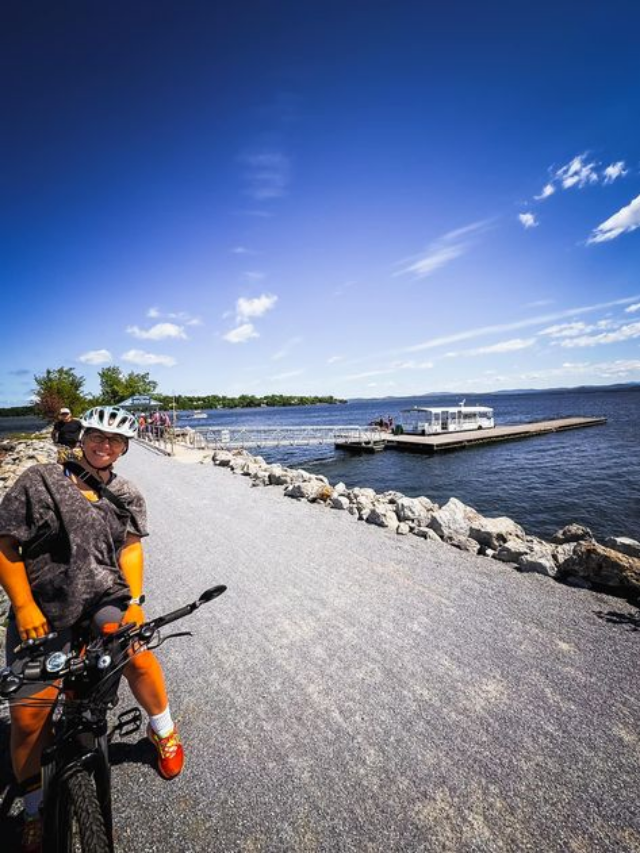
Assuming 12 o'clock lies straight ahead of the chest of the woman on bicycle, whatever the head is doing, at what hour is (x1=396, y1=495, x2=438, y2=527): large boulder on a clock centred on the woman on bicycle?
The large boulder is roughly at 8 o'clock from the woman on bicycle.

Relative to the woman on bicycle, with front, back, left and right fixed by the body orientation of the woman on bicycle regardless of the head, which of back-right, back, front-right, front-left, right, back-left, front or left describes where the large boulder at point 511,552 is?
left

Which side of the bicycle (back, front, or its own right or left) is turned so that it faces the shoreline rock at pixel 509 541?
left

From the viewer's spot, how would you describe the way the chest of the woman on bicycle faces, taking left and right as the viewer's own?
facing the viewer

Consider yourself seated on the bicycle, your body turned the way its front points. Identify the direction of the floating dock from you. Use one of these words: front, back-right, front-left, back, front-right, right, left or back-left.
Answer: back-left

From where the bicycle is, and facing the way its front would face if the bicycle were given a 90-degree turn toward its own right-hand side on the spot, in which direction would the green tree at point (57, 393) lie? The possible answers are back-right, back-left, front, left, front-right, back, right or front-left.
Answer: right

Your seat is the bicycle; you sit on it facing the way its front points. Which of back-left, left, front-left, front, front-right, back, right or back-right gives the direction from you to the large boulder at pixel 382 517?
back-left

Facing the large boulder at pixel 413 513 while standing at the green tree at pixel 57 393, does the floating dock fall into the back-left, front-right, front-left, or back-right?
front-left

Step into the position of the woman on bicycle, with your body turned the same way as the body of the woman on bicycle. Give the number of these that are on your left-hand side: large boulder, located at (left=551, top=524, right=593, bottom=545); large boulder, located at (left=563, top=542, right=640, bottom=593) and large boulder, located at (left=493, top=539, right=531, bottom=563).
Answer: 3

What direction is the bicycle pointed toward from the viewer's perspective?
toward the camera

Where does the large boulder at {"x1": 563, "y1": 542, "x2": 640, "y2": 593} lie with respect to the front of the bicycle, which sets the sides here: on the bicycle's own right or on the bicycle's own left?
on the bicycle's own left

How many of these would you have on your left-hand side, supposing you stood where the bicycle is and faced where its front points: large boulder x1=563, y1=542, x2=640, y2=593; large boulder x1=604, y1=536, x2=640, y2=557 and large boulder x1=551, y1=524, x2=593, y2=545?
3
